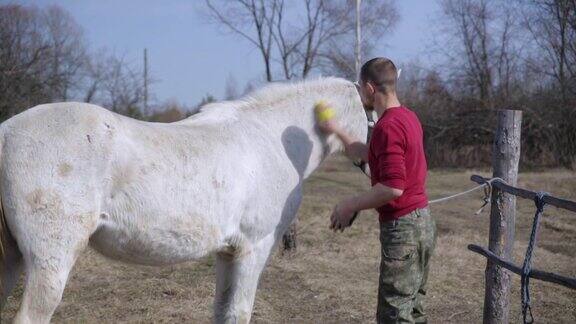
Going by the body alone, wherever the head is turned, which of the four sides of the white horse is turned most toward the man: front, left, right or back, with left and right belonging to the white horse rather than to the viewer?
front

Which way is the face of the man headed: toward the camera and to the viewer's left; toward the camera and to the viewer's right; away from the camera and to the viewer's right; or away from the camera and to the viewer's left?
away from the camera and to the viewer's left

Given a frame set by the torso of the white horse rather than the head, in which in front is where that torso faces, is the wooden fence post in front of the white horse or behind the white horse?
in front

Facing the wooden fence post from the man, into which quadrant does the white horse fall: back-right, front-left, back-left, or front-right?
back-left

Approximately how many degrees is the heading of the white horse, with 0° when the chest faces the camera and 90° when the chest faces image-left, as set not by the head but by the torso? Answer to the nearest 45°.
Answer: approximately 270°

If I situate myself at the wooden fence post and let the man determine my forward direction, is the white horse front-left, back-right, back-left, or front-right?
front-right
